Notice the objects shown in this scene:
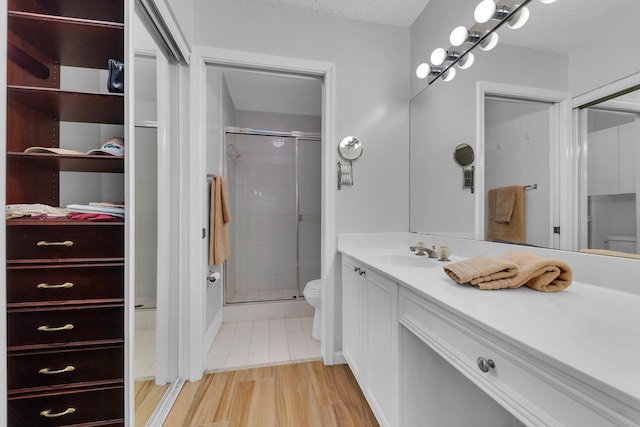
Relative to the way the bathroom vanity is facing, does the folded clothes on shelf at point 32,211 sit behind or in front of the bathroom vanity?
in front

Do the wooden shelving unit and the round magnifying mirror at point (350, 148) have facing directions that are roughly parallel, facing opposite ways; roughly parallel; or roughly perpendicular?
roughly perpendicular

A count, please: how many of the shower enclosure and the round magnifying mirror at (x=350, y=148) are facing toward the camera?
2

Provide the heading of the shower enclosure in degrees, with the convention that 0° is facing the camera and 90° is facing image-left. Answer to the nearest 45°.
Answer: approximately 0°

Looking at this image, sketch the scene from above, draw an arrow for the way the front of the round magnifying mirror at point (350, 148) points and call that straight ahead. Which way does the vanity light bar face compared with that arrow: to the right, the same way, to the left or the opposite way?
to the right

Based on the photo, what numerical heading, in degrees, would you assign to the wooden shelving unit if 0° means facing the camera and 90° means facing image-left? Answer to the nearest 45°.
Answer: approximately 315°

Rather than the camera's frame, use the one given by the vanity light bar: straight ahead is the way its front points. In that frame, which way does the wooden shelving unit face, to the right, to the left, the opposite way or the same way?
the opposite way

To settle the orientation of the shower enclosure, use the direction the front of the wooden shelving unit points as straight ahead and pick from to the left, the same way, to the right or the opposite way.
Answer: to the right

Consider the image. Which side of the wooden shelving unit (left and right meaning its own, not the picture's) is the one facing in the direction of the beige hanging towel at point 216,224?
left

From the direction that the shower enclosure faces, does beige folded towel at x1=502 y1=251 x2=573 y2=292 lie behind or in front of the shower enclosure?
in front

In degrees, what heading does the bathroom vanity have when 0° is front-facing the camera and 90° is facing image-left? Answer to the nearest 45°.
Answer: approximately 45°

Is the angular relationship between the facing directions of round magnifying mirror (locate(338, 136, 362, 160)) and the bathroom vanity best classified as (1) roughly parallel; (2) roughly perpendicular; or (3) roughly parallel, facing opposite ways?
roughly perpendicular

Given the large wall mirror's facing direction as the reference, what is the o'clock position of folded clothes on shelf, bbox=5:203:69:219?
The folded clothes on shelf is roughly at 12 o'clock from the large wall mirror.
